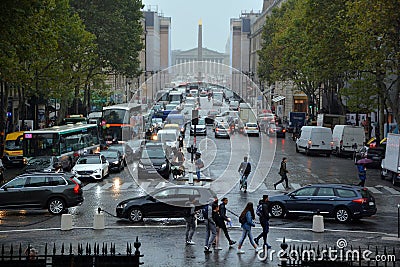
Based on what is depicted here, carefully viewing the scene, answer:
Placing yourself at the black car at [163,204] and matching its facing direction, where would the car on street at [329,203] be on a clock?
The car on street is roughly at 6 o'clock from the black car.

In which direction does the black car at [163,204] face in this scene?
to the viewer's left

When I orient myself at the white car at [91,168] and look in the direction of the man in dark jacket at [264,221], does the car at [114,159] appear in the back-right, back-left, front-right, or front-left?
back-left

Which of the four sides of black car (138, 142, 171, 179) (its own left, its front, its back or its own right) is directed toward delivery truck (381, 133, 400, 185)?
left

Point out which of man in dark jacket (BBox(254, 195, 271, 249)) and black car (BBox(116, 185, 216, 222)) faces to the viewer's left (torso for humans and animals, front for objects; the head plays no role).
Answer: the black car

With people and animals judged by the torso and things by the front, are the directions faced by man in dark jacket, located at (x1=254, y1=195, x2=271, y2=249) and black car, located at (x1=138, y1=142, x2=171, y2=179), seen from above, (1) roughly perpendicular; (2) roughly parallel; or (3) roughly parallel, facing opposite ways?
roughly perpendicular

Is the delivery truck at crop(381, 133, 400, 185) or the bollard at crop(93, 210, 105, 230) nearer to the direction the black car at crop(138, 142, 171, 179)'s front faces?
the bollard

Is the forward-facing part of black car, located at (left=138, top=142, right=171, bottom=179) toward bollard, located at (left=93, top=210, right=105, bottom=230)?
yes

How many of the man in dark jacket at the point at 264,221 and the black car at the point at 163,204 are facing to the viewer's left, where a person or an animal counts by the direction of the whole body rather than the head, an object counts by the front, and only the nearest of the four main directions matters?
1

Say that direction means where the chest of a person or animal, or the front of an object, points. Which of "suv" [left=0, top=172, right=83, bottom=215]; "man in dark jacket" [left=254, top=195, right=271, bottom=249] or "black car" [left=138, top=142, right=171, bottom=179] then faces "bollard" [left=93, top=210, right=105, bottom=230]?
the black car

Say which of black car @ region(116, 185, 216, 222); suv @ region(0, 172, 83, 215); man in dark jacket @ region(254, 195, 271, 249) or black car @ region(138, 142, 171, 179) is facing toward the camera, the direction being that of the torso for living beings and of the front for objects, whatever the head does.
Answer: black car @ region(138, 142, 171, 179)

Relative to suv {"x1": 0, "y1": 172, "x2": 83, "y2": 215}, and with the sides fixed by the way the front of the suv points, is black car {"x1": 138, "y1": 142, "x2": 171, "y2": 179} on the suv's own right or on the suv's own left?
on the suv's own right

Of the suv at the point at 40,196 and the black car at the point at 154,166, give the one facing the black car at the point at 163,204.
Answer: the black car at the point at 154,166

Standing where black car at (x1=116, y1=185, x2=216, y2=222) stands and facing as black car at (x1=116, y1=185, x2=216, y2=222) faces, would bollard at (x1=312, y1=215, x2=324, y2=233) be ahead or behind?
behind

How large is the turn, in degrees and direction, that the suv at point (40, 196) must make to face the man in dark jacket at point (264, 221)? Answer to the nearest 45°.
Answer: approximately 135° to its left
